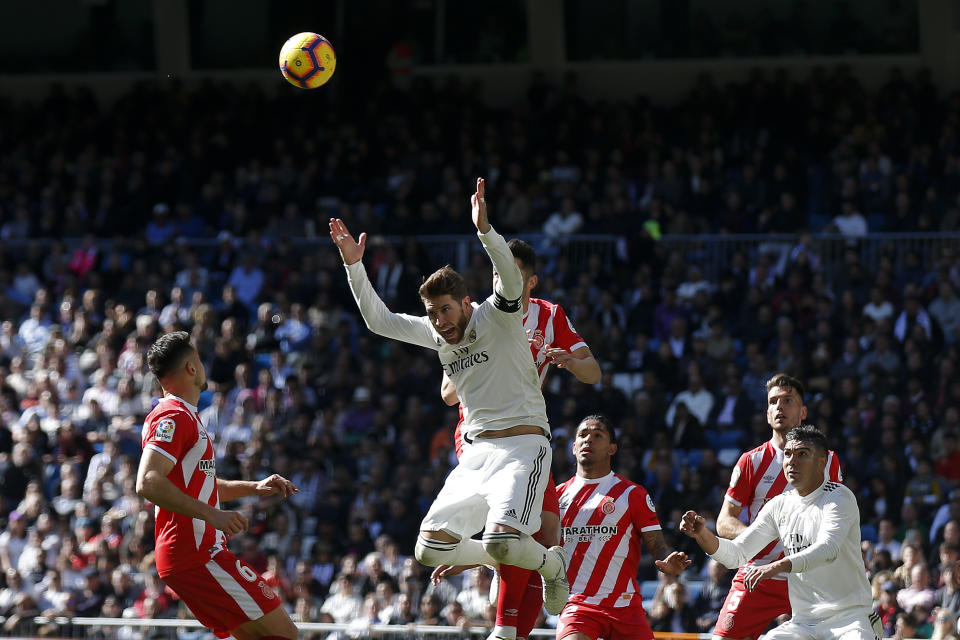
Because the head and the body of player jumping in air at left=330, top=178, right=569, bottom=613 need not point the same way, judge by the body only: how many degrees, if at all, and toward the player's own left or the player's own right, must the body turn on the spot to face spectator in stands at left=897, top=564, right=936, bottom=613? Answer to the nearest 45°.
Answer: approximately 180°

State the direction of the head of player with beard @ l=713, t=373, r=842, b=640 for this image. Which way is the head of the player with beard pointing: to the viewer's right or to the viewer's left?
to the viewer's left

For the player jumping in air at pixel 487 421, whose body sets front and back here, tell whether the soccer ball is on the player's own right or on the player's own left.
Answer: on the player's own right

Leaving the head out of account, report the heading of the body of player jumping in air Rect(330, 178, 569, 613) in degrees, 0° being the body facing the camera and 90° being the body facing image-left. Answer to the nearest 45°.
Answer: approximately 45°

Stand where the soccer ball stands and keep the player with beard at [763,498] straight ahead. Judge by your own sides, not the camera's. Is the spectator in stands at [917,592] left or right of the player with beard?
left
